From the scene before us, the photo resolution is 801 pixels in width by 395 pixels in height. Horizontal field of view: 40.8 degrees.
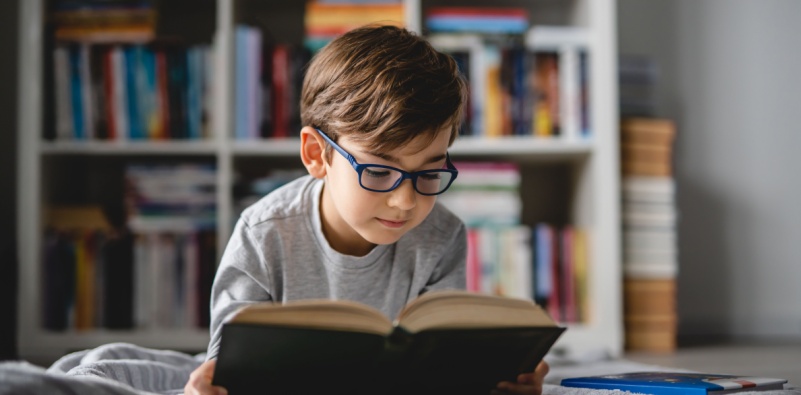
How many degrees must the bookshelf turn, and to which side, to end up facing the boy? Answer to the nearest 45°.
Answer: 0° — it already faces them

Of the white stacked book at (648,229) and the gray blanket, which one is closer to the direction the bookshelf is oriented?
the gray blanket

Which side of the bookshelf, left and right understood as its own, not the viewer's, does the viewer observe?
front

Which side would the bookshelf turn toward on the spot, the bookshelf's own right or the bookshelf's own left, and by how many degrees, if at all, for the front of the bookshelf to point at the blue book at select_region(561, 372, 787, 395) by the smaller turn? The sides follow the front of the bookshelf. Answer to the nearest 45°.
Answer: approximately 45° to the bookshelf's own left

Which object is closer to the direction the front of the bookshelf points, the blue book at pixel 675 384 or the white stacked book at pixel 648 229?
the blue book

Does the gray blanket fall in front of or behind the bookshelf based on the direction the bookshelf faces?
in front

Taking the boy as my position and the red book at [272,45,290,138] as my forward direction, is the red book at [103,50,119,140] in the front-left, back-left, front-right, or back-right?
front-left

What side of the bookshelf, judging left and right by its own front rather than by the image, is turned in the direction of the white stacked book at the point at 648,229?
left
